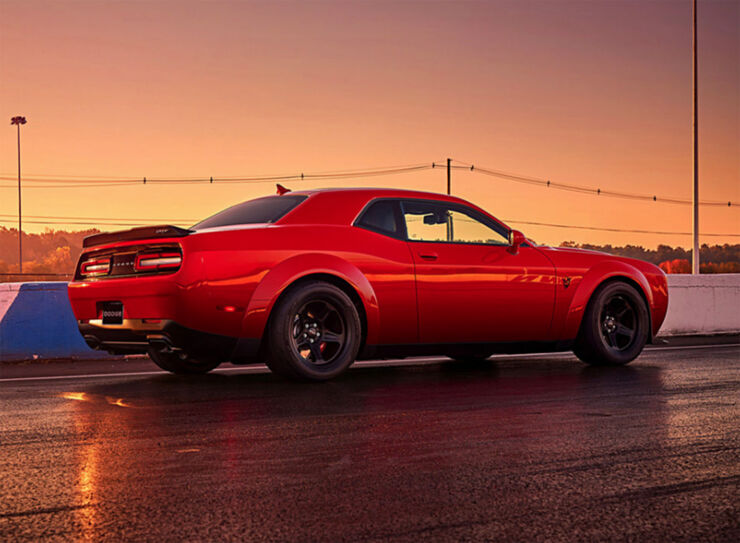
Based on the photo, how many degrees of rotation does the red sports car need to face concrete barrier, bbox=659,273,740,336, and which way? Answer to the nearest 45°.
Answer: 0° — it already faces it

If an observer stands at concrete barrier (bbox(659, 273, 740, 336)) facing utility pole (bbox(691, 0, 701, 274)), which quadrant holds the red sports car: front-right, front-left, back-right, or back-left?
back-left

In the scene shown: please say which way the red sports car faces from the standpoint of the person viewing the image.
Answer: facing away from the viewer and to the right of the viewer

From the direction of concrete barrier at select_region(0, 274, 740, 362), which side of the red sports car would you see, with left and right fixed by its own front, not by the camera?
left

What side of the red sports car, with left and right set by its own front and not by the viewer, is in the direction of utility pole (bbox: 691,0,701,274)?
front
